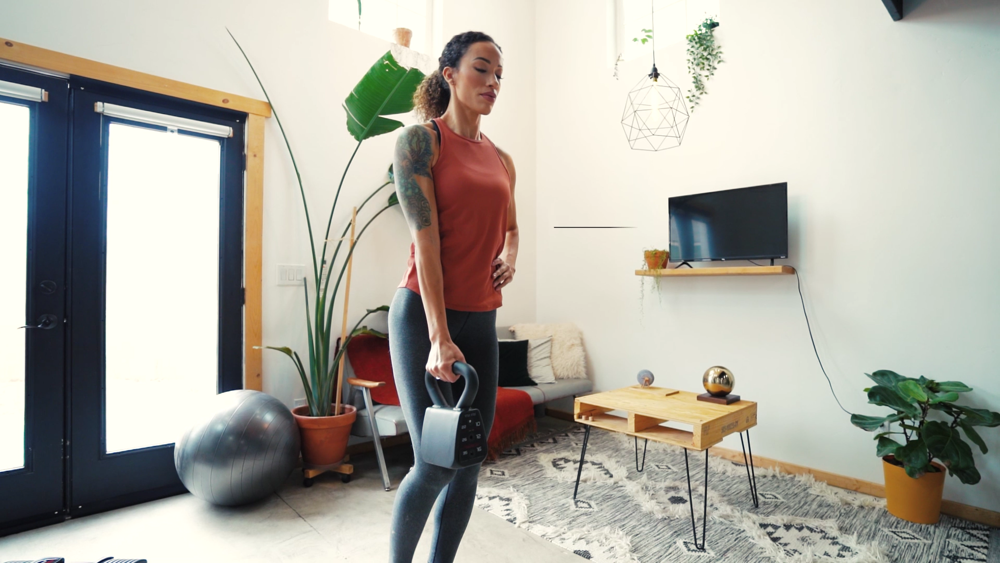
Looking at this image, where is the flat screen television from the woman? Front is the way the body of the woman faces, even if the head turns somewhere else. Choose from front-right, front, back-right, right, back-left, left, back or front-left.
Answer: left

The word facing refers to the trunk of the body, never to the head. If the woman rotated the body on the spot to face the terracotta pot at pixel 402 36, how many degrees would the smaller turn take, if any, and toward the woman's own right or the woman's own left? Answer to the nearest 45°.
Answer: approximately 135° to the woman's own left

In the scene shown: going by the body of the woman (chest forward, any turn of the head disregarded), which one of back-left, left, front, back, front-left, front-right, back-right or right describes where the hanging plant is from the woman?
left

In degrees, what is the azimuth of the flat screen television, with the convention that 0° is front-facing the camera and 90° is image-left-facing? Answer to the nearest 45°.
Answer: approximately 45°

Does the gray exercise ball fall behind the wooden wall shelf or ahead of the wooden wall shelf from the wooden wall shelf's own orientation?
ahead

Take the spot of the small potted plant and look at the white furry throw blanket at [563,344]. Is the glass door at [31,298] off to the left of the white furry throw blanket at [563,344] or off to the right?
left

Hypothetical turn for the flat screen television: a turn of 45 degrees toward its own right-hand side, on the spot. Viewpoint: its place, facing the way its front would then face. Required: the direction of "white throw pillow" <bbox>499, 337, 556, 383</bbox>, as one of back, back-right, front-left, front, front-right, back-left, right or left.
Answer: front

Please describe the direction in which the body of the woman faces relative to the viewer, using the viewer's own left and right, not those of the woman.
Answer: facing the viewer and to the right of the viewer

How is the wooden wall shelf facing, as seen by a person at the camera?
facing the viewer and to the left of the viewer

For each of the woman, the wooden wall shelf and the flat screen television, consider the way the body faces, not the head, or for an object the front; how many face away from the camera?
0

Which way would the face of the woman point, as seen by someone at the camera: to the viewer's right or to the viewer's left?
to the viewer's right

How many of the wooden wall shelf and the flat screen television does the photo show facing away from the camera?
0

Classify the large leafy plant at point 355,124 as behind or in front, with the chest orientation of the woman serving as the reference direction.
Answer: behind
